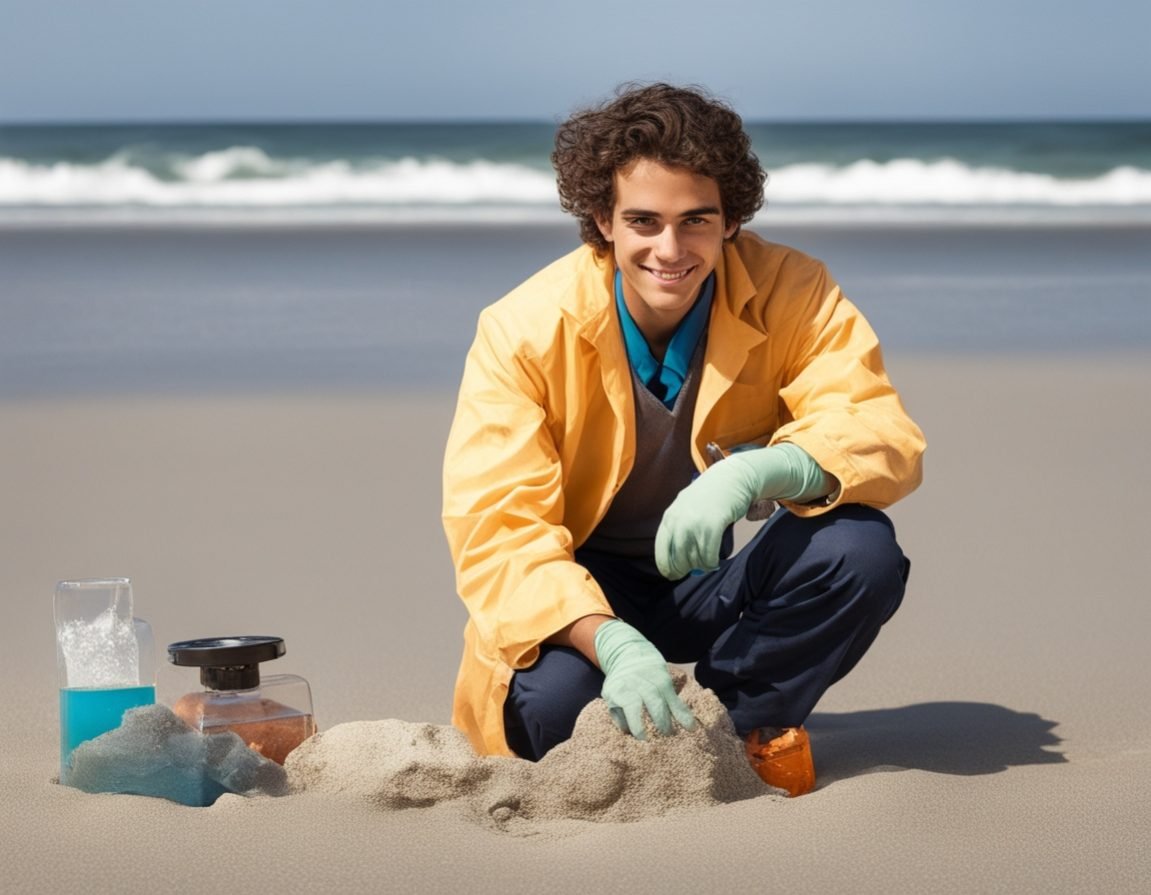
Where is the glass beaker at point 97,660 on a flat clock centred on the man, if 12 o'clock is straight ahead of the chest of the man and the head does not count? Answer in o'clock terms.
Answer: The glass beaker is roughly at 3 o'clock from the man.

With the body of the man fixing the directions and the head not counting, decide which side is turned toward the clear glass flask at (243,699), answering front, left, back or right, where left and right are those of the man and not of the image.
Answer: right

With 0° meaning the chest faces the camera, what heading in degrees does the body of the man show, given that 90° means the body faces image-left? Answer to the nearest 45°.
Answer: approximately 0°
